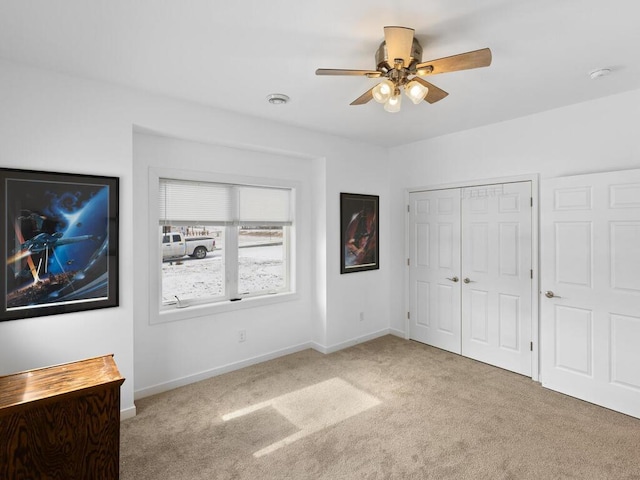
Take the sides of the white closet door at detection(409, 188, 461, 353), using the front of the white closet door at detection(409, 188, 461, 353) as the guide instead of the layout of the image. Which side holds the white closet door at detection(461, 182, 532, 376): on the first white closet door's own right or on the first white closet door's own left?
on the first white closet door's own left

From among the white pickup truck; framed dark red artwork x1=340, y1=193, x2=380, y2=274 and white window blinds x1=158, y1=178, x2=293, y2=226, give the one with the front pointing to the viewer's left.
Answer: the white pickup truck

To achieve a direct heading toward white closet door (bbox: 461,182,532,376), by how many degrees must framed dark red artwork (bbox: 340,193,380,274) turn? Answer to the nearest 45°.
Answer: approximately 45° to its left

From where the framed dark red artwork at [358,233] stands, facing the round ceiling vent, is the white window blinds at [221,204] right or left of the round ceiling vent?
right

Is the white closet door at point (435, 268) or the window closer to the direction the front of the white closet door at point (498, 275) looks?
the window

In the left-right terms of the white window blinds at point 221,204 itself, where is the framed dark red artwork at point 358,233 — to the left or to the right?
on its left

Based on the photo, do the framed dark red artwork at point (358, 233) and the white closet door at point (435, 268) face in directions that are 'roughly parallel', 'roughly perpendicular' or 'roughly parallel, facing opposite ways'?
roughly perpendicular

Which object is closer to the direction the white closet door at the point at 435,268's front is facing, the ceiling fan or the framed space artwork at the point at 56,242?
the framed space artwork

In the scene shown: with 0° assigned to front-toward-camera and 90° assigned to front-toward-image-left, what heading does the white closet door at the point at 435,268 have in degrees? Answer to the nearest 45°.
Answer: approximately 45°

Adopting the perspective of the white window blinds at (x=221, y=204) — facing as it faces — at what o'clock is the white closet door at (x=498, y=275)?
The white closet door is roughly at 11 o'clock from the white window blinds.
